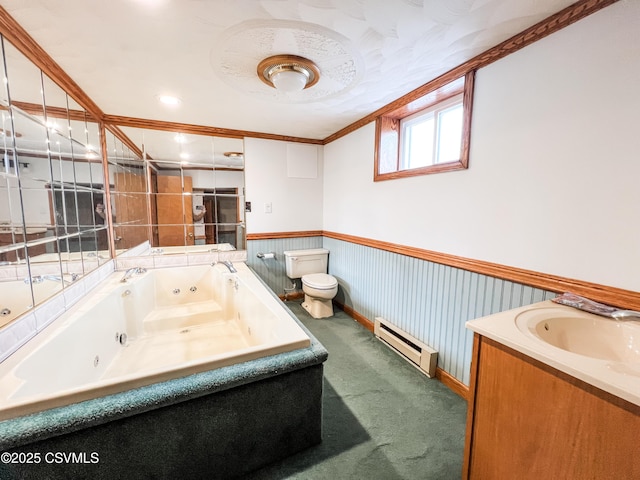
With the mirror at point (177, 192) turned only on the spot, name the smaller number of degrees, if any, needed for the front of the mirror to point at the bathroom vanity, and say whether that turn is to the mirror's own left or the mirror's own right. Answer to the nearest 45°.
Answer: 0° — it already faces it

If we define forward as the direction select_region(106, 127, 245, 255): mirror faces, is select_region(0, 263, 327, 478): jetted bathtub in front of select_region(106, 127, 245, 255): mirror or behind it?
in front

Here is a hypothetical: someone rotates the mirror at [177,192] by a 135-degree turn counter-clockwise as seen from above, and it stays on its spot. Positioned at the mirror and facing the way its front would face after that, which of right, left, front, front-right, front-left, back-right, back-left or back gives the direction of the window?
right

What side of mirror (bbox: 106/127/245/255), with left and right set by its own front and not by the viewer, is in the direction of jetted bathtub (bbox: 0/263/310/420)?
front

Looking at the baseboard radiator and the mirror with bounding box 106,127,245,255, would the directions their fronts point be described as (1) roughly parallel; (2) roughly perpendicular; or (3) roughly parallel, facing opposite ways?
roughly perpendicular

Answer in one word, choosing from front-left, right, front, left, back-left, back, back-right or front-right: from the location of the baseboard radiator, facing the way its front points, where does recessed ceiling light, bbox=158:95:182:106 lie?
front-right

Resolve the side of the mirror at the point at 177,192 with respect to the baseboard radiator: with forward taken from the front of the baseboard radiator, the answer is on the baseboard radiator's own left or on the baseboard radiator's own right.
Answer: on the baseboard radiator's own right

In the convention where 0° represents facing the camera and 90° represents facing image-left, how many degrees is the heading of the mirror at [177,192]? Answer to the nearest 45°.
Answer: approximately 0°

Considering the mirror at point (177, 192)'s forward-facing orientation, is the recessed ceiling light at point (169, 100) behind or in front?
in front

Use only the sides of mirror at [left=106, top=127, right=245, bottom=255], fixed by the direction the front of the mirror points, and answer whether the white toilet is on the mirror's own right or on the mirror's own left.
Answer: on the mirror's own left

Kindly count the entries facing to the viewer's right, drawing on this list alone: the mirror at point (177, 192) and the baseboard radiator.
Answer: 0

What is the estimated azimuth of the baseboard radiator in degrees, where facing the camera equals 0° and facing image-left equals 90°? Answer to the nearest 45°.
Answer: approximately 45°

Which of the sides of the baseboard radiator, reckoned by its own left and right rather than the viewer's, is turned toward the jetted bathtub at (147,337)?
front
